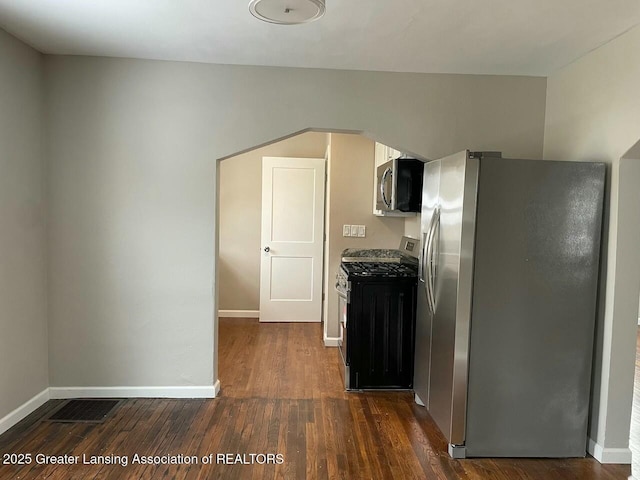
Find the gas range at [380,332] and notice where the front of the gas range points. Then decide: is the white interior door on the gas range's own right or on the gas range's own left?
on the gas range's own right

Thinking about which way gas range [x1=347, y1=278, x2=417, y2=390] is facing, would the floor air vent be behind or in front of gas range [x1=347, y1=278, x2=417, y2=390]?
in front
